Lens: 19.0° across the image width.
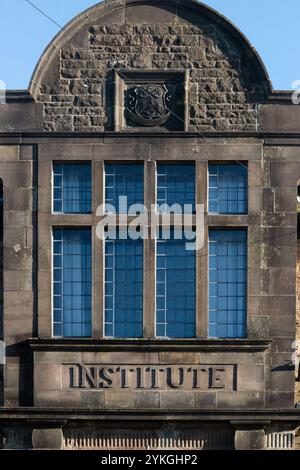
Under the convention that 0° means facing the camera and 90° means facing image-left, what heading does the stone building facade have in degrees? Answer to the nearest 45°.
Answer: approximately 0°
